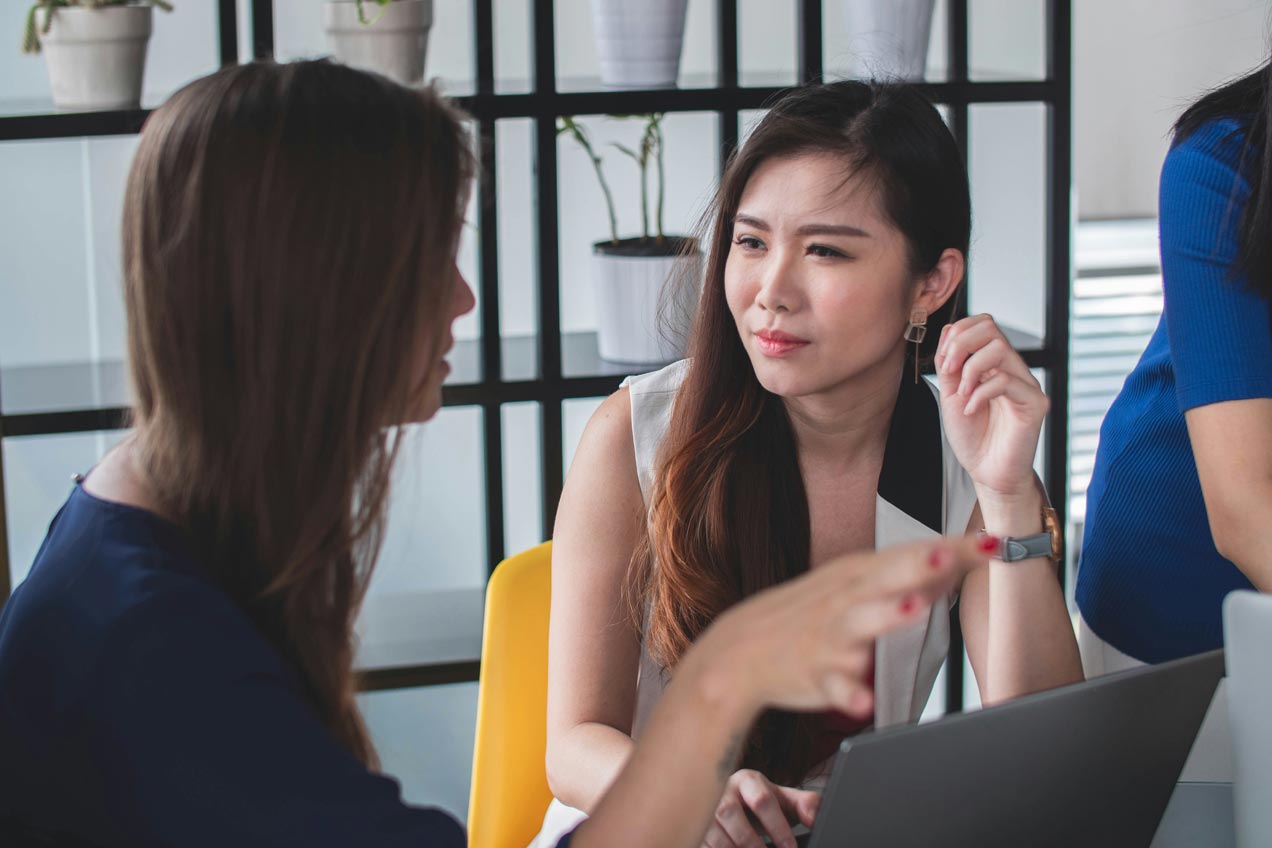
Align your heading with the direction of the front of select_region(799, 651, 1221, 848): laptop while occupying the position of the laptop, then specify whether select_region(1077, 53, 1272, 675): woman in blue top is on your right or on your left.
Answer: on your right

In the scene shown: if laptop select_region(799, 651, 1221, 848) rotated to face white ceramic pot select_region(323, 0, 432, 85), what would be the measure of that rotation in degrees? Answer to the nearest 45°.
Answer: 0° — it already faces it

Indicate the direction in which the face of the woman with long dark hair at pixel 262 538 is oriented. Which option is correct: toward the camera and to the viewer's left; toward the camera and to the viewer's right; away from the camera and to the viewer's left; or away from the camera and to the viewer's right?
away from the camera and to the viewer's right

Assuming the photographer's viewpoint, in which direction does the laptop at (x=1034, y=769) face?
facing away from the viewer and to the left of the viewer
